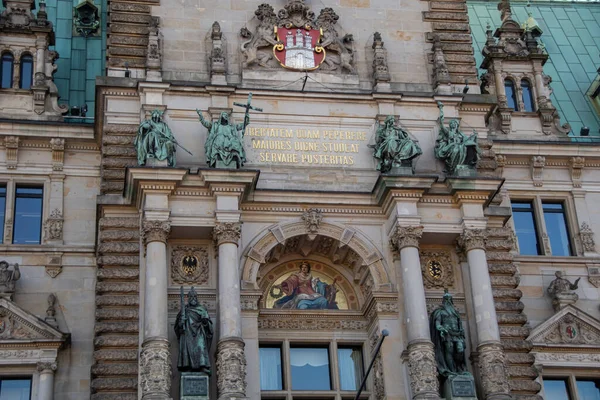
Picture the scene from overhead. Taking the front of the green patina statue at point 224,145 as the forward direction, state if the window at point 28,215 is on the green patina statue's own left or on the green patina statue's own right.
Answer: on the green patina statue's own right

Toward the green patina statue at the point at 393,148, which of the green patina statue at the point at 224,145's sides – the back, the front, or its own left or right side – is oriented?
left

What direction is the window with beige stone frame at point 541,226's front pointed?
toward the camera

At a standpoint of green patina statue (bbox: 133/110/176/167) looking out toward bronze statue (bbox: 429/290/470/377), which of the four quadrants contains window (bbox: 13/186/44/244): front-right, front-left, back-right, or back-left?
back-left

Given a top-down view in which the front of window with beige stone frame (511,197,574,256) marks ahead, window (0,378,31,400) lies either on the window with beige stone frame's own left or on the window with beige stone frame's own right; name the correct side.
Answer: on the window with beige stone frame's own right

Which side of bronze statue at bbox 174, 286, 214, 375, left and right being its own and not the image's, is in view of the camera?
front

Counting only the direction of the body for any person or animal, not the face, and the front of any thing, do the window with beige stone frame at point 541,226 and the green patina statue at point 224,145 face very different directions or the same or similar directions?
same or similar directions

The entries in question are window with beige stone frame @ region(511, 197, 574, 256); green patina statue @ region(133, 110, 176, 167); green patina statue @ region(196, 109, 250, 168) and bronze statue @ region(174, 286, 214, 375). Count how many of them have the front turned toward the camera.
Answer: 4

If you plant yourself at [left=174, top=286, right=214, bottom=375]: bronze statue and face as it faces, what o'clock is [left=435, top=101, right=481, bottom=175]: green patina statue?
The green patina statue is roughly at 9 o'clock from the bronze statue.

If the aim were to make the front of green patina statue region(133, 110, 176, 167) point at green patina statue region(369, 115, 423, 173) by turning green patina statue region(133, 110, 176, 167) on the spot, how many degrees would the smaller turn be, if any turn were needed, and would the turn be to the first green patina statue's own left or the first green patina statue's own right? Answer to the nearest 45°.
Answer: approximately 90° to the first green patina statue's own left

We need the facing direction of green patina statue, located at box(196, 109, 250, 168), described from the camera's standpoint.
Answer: facing the viewer

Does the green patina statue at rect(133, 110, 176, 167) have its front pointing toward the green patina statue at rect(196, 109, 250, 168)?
no

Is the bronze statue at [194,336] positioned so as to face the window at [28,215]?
no

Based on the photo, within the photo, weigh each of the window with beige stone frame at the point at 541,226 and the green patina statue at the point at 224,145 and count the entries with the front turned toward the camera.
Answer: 2

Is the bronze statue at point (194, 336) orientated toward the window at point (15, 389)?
no

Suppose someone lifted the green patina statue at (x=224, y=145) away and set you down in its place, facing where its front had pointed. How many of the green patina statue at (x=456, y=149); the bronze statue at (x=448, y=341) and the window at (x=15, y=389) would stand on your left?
2

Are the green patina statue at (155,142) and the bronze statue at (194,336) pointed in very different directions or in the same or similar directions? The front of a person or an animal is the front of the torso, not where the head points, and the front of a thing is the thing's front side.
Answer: same or similar directions
